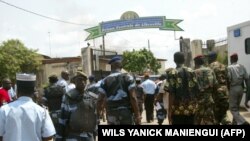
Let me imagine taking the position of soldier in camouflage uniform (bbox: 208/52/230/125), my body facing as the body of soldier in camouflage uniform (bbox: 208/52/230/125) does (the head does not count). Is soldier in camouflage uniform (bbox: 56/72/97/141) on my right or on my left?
on my left

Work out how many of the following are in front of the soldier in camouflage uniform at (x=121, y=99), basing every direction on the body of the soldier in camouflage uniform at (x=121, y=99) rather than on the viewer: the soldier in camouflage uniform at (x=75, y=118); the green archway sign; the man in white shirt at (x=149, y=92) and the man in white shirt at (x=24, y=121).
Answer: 2

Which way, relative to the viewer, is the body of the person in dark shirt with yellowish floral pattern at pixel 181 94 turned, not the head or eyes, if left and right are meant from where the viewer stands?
facing away from the viewer

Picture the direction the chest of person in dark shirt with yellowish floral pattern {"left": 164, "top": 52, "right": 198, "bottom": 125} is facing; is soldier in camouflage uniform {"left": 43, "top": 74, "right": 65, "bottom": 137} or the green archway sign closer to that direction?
the green archway sign

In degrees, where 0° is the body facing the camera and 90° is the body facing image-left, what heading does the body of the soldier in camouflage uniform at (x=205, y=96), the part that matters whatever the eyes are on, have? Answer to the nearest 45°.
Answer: approximately 135°

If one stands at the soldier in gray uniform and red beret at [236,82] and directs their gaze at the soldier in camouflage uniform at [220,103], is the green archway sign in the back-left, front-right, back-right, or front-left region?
back-right

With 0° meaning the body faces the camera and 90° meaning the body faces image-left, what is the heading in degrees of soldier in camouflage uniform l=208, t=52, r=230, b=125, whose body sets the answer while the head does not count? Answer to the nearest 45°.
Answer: approximately 135°

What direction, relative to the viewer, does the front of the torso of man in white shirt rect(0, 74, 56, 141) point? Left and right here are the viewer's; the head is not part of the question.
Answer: facing away from the viewer

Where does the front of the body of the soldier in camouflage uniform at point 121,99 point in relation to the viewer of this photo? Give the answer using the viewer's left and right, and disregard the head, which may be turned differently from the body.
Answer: facing away from the viewer
